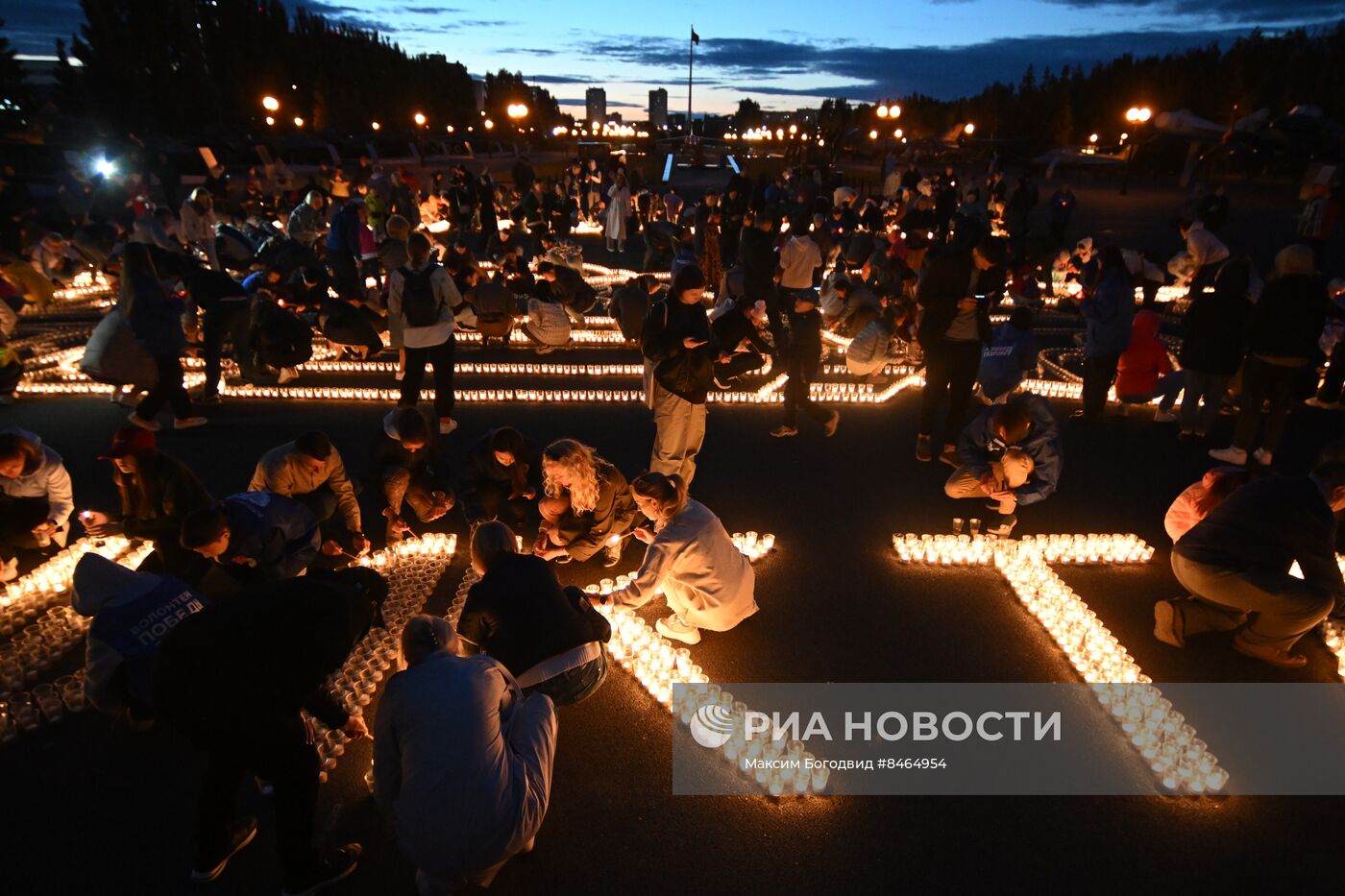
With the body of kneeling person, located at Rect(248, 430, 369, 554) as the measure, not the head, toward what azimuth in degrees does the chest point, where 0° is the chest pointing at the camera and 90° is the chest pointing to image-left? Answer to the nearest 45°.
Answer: approximately 315°

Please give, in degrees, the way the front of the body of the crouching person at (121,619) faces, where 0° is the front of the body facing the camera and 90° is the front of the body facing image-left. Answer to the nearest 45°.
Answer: approximately 135°
